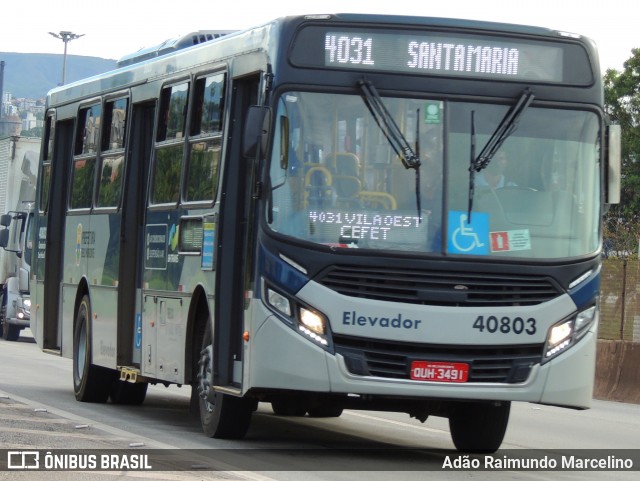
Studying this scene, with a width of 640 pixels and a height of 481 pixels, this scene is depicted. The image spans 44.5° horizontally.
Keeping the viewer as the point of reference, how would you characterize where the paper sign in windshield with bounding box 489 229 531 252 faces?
facing the viewer

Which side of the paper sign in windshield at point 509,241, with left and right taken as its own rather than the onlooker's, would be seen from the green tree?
back
